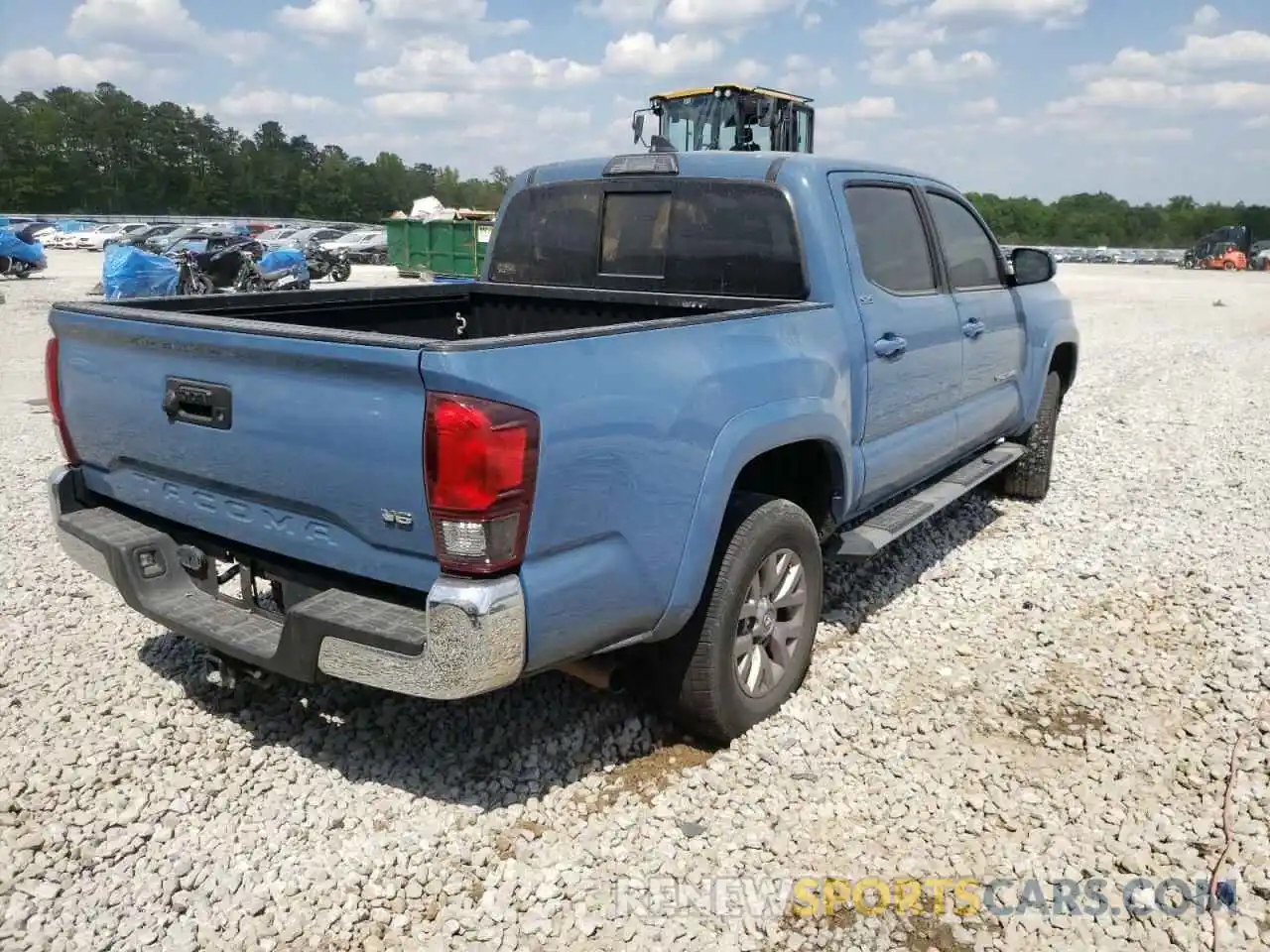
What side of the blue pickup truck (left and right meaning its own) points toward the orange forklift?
front

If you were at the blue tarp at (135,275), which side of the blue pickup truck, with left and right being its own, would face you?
left

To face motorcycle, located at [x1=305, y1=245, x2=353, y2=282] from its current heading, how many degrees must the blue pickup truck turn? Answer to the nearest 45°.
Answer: approximately 45° to its left

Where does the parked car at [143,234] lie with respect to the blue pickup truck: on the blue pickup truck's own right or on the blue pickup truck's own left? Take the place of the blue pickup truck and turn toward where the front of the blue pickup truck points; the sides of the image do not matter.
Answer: on the blue pickup truck's own left

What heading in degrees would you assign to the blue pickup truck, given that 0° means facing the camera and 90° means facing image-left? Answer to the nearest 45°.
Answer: approximately 225°

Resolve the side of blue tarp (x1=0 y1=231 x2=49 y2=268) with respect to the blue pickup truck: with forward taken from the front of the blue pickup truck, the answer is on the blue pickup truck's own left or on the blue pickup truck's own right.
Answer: on the blue pickup truck's own left

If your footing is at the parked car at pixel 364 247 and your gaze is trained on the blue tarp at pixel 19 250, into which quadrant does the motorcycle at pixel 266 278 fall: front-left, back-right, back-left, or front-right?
front-left

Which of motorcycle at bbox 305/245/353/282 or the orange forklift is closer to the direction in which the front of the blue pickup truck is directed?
the orange forklift

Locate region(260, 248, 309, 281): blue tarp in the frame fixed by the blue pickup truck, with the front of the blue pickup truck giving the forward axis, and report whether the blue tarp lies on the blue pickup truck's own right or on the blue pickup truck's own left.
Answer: on the blue pickup truck's own left

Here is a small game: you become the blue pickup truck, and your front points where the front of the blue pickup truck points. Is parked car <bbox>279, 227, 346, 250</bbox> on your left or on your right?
on your left
